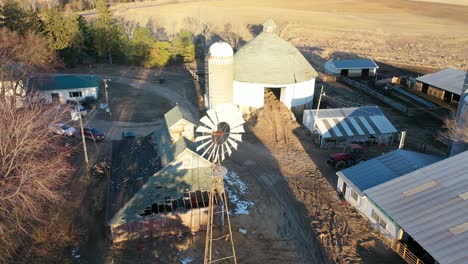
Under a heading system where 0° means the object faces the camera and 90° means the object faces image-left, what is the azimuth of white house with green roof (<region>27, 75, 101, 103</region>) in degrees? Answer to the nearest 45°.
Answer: approximately 0°

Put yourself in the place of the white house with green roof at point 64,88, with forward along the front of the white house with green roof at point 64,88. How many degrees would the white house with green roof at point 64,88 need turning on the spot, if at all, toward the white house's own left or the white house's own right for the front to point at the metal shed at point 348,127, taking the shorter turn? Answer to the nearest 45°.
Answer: approximately 45° to the white house's own left

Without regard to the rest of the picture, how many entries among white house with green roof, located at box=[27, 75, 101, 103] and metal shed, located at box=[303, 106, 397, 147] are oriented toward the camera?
2

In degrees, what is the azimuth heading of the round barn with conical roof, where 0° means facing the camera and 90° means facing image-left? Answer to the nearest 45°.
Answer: approximately 0°

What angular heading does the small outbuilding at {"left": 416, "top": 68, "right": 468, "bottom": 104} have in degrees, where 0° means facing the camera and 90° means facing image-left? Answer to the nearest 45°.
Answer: approximately 45°

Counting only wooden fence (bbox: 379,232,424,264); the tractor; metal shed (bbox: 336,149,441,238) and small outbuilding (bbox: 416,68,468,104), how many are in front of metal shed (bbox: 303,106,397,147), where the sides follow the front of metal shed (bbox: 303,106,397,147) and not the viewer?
3
